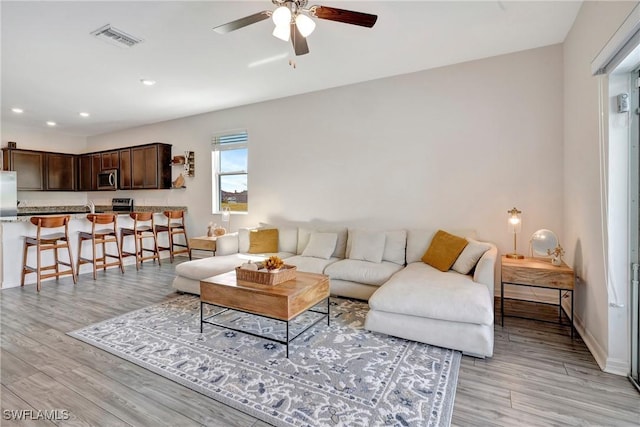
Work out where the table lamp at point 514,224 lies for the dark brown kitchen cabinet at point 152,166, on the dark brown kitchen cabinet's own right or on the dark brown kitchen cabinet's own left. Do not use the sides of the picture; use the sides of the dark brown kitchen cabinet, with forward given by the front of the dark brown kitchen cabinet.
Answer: on the dark brown kitchen cabinet's own left

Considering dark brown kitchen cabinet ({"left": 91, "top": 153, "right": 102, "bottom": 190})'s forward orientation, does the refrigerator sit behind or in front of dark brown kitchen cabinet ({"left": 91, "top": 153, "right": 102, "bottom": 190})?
in front

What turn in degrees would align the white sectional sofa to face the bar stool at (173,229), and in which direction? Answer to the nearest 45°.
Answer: approximately 90° to its right

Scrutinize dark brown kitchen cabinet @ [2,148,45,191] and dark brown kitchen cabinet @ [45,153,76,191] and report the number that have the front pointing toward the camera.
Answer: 2

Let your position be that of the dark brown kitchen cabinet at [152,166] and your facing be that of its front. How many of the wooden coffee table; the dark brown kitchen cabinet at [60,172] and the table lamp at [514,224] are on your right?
1

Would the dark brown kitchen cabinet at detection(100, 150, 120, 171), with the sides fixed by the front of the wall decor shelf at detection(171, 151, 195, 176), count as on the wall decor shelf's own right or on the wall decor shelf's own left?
on the wall decor shelf's own right

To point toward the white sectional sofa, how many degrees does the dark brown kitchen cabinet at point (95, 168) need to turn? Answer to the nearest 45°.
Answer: approximately 45° to its left

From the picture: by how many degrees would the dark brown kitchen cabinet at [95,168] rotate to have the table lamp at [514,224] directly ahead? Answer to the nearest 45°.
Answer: approximately 90° to its left

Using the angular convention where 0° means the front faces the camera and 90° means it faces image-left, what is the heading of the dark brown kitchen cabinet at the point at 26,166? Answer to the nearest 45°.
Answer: approximately 0°

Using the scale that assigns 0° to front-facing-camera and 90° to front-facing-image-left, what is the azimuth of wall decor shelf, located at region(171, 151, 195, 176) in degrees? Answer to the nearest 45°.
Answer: approximately 45°

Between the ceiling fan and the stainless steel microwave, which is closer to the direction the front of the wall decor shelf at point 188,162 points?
the ceiling fan

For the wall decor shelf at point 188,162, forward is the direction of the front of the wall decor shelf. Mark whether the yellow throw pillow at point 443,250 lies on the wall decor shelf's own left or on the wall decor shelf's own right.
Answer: on the wall decor shelf's own left

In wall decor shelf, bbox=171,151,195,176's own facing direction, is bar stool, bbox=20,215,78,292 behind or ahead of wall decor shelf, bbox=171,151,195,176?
ahead
